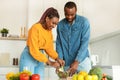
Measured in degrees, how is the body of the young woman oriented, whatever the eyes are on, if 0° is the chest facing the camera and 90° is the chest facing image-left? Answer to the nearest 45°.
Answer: approximately 315°

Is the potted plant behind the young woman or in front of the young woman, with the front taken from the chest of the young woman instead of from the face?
behind

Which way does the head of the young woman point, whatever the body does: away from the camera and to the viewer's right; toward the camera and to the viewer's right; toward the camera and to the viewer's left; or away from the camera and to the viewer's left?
toward the camera and to the viewer's right
